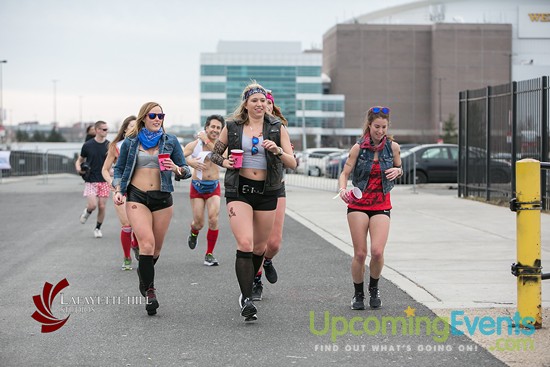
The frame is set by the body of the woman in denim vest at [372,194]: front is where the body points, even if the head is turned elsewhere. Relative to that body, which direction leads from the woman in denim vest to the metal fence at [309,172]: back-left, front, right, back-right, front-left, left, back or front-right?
back

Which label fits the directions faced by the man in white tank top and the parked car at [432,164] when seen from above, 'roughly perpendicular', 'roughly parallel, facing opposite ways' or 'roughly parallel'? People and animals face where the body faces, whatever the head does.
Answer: roughly perpendicular

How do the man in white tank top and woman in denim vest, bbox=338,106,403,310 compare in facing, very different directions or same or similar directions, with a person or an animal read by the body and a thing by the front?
same or similar directions

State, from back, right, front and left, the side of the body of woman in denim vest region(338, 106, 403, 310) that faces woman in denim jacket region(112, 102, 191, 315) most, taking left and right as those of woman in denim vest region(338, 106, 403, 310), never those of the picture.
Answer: right

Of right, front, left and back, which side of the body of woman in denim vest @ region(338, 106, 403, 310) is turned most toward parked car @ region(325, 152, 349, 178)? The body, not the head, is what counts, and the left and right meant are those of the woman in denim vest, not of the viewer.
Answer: back

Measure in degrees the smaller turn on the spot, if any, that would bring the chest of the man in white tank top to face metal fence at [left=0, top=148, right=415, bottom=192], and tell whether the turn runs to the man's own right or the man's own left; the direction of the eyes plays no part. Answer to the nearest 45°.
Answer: approximately 180°

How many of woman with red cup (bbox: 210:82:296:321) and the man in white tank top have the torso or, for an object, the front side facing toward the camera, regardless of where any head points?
2

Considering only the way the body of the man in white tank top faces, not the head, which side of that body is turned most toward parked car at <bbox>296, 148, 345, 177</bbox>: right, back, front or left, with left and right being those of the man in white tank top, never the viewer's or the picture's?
back

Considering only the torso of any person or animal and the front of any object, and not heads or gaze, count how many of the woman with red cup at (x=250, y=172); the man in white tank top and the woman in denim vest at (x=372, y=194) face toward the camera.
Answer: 3

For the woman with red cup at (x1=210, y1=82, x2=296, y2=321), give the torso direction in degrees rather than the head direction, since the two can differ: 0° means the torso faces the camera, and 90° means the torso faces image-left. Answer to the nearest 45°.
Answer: approximately 0°

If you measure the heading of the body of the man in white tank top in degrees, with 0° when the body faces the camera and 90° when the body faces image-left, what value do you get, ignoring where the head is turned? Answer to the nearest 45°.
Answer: approximately 0°

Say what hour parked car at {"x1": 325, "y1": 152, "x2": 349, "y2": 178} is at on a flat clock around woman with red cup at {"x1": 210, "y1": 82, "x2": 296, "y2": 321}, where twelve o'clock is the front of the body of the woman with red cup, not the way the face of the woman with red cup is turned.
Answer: The parked car is roughly at 6 o'clock from the woman with red cup.

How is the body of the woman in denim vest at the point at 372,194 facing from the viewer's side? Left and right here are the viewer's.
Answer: facing the viewer

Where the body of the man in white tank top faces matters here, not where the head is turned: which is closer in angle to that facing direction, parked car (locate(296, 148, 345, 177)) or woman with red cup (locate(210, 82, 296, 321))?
the woman with red cup

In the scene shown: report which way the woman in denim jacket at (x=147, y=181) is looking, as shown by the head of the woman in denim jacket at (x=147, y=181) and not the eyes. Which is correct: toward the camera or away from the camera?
toward the camera

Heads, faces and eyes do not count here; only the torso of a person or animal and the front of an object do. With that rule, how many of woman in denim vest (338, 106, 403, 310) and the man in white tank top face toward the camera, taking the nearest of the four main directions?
2
